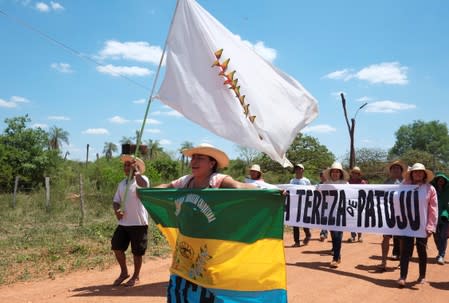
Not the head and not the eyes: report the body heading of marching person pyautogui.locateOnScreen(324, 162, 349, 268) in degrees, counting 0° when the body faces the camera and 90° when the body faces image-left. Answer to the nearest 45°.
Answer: approximately 0°

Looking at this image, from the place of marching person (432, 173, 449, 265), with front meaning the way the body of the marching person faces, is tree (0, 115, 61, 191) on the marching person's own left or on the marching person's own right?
on the marching person's own right

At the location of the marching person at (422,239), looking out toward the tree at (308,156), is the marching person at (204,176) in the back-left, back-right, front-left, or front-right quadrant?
back-left

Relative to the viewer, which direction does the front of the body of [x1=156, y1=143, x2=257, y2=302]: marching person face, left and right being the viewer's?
facing the viewer and to the left of the viewer

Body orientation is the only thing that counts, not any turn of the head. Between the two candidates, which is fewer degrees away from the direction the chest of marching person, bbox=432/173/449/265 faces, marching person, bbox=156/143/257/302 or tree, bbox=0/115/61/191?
the marching person

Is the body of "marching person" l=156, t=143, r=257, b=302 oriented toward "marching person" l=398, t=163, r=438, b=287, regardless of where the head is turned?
no

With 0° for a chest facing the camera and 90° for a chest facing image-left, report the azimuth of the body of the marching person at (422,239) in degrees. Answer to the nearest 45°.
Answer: approximately 0°

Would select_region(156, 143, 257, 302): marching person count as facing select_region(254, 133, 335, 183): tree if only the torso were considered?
no

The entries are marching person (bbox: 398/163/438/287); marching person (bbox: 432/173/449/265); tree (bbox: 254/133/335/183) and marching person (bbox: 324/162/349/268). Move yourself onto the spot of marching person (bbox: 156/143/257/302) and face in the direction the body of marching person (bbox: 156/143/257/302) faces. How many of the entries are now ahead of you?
0

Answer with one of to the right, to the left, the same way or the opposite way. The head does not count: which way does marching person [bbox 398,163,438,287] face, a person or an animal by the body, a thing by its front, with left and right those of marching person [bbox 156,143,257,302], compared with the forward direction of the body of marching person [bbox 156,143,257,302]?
the same way

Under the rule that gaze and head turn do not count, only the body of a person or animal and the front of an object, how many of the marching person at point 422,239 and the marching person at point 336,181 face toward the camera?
2

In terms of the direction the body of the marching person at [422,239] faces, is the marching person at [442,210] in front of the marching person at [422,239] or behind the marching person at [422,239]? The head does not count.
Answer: behind

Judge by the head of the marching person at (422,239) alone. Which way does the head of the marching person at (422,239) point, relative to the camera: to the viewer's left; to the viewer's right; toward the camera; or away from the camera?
toward the camera

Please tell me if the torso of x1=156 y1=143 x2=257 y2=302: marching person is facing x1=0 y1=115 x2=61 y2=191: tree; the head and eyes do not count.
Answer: no

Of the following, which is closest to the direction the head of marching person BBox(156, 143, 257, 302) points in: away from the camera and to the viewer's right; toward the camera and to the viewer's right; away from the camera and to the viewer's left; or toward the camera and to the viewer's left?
toward the camera and to the viewer's left

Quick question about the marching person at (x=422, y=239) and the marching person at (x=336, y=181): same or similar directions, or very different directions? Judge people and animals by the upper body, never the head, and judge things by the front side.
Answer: same or similar directions
